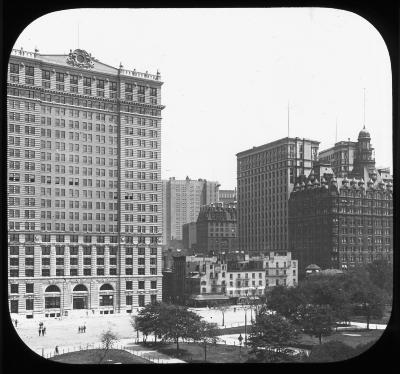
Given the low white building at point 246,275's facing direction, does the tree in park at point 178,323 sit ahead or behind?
ahead

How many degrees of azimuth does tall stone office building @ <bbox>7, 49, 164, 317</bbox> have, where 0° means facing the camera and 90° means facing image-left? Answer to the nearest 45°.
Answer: approximately 0°

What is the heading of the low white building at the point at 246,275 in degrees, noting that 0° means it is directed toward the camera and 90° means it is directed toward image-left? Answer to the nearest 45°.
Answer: approximately 0°

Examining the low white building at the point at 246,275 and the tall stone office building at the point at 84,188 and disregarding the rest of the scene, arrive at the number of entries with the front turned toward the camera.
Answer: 2
